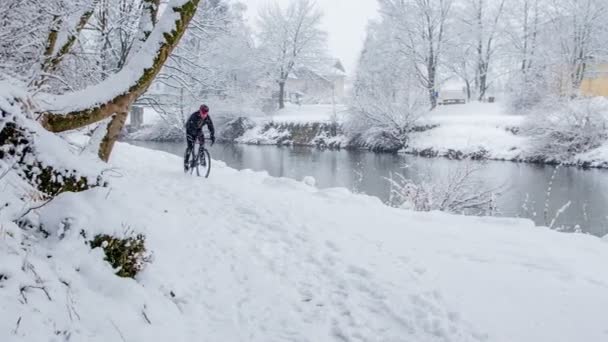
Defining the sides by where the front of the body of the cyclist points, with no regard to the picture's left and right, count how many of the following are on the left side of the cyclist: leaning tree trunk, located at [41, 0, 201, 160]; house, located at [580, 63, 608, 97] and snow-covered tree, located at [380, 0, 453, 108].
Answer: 2

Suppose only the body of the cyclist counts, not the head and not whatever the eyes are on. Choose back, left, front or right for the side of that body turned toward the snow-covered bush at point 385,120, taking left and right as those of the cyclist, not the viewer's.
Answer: left

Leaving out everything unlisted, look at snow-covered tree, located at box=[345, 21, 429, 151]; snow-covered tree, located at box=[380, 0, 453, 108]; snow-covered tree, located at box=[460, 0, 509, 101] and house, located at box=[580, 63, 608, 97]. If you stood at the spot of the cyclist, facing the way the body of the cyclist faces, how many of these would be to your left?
4

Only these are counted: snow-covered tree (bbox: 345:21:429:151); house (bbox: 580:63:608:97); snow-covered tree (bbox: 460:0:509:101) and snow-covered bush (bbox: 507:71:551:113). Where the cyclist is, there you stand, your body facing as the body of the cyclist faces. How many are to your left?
4

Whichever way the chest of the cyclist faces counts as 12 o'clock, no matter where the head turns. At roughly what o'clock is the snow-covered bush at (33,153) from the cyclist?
The snow-covered bush is roughly at 2 o'clock from the cyclist.

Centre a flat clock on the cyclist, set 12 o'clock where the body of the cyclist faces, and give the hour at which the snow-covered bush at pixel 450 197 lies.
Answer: The snow-covered bush is roughly at 11 o'clock from the cyclist.

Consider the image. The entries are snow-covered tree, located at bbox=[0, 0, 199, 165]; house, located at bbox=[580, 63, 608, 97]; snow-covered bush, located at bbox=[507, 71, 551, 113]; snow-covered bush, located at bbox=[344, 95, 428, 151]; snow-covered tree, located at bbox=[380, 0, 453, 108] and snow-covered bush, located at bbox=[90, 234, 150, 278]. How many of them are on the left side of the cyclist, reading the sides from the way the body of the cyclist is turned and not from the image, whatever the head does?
4

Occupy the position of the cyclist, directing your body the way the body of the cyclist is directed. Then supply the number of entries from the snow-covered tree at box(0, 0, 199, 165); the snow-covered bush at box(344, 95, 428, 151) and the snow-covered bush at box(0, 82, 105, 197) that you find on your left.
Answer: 1

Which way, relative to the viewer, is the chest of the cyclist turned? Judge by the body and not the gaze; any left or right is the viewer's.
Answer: facing the viewer and to the right of the viewer

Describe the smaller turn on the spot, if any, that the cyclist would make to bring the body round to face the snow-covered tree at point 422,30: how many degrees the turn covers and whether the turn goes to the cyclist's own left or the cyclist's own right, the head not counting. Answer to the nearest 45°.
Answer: approximately 90° to the cyclist's own left

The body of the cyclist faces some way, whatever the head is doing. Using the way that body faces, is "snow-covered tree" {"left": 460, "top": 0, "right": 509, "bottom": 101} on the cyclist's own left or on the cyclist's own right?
on the cyclist's own left

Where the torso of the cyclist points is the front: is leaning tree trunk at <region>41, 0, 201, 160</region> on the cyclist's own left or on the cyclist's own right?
on the cyclist's own right

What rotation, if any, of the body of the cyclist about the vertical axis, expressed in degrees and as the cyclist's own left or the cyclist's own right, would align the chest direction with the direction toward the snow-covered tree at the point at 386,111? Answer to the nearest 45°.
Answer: approximately 90° to the cyclist's own left

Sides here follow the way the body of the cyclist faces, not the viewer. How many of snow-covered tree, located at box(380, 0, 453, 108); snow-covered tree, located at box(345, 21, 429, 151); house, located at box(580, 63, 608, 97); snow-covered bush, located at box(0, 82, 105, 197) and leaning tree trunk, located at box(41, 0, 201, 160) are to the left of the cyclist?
3
